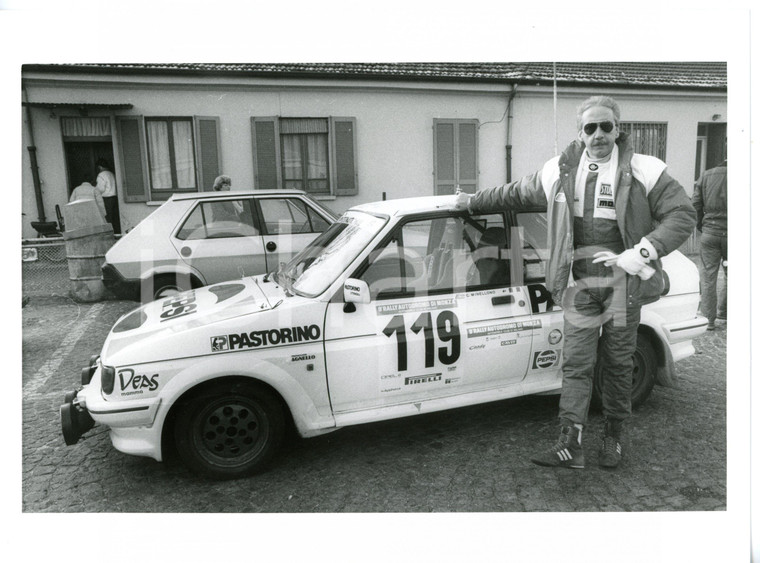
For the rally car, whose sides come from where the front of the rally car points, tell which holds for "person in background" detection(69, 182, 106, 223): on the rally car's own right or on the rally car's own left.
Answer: on the rally car's own right

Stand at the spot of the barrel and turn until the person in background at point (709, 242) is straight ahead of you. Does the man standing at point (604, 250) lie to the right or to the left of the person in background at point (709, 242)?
right

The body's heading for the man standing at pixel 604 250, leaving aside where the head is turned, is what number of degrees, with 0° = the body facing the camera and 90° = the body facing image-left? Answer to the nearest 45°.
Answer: approximately 0°

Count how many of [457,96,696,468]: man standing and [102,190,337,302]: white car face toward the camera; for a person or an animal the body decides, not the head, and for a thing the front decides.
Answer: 1

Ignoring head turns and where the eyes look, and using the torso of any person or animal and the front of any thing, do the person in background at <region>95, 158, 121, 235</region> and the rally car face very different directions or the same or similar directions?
same or similar directions

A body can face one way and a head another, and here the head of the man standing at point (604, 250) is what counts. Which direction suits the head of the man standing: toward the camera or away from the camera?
toward the camera

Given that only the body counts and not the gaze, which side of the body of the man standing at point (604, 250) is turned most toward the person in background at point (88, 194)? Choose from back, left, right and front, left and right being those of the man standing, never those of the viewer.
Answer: right
